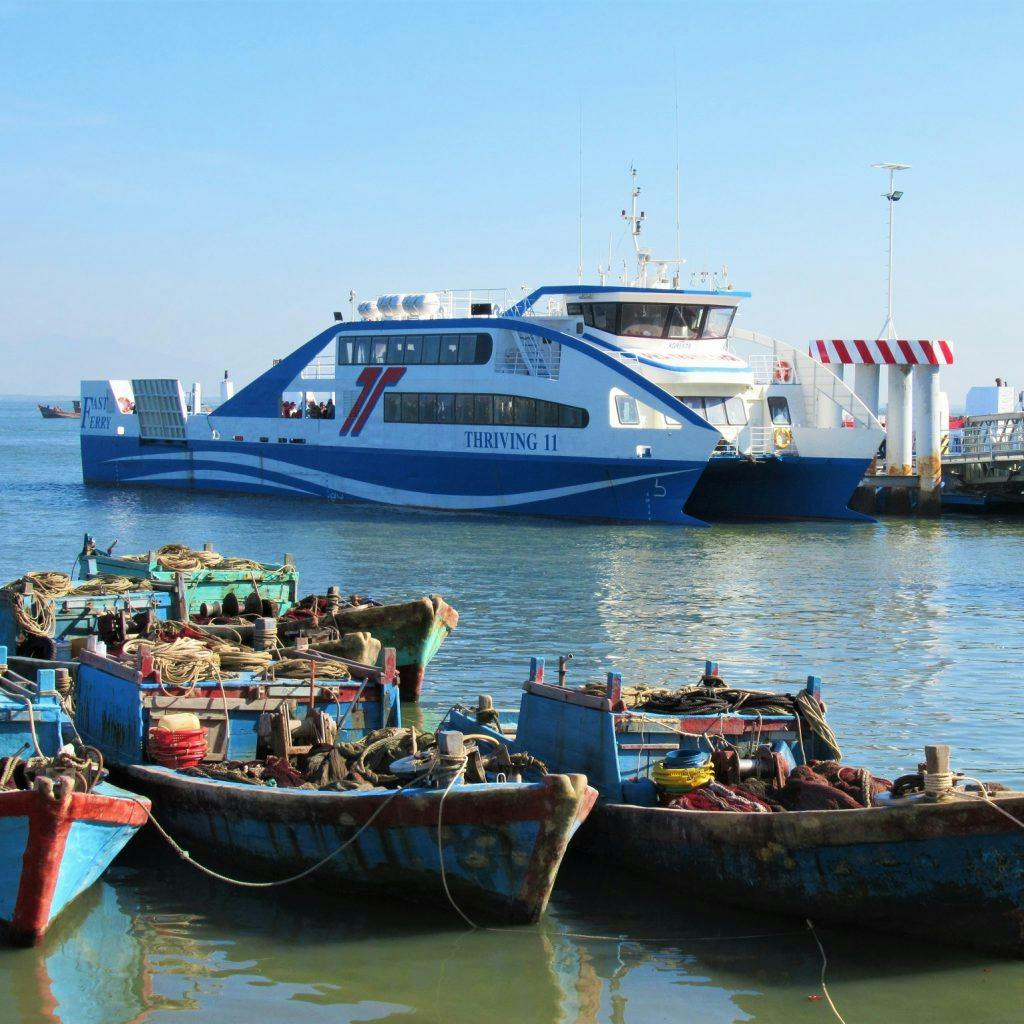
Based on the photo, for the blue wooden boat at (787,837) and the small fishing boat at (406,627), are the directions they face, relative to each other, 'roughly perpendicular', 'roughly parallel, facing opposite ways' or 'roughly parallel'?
roughly parallel

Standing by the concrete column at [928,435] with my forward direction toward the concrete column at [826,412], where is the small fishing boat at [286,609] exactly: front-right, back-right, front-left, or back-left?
front-left

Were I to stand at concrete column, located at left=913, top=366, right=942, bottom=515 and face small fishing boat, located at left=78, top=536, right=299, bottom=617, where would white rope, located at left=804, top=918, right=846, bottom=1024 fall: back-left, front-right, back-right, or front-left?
front-left

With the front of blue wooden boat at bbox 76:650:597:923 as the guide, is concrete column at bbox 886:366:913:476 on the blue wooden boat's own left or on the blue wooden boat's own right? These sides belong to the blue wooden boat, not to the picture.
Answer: on the blue wooden boat's own left

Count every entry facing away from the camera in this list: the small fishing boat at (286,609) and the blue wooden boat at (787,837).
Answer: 0

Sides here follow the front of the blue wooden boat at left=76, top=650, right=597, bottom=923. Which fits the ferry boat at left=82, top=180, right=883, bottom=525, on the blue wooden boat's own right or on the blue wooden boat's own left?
on the blue wooden boat's own left

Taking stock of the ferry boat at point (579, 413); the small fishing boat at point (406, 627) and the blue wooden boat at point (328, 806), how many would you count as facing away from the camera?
0

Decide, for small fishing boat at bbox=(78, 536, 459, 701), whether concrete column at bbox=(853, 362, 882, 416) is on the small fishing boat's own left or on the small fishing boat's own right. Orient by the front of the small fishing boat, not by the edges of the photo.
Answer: on the small fishing boat's own left

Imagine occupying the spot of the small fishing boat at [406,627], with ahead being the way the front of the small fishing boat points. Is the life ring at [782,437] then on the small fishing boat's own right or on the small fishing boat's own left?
on the small fishing boat's own left

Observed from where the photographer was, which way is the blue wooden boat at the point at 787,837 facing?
facing the viewer and to the right of the viewer

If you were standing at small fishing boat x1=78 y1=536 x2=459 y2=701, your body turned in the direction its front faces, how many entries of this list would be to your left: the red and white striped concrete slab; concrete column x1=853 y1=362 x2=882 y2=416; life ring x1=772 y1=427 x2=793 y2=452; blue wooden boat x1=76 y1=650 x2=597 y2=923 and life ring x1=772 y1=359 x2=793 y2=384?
4

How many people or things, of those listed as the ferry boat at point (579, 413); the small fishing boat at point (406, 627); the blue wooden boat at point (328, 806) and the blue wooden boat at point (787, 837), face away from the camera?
0

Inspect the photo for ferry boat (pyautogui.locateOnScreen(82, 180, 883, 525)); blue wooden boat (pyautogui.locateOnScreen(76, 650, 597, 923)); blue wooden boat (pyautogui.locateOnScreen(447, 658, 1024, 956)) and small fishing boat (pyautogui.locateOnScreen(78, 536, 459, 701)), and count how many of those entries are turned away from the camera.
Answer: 0

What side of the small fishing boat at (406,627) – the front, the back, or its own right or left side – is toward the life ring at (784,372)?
left
